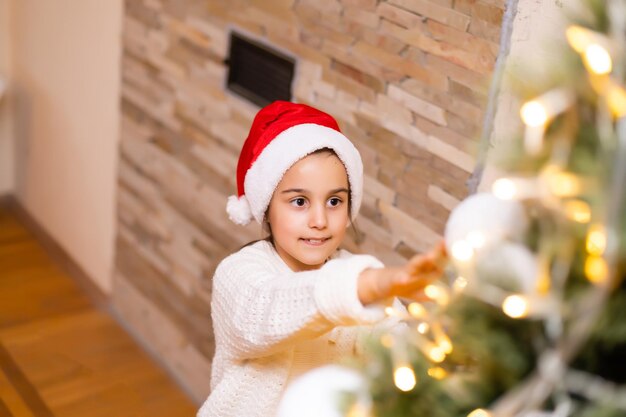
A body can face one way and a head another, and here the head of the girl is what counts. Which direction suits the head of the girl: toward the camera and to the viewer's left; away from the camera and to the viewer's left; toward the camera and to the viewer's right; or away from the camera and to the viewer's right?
toward the camera and to the viewer's right

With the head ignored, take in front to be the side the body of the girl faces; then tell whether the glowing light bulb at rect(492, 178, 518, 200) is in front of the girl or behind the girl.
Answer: in front

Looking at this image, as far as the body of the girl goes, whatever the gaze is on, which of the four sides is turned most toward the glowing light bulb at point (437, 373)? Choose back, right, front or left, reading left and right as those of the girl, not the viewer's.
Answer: front

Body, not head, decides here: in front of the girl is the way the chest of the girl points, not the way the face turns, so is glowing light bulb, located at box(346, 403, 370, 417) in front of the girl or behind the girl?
in front

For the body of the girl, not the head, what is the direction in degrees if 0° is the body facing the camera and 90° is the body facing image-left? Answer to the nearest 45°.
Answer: approximately 315°

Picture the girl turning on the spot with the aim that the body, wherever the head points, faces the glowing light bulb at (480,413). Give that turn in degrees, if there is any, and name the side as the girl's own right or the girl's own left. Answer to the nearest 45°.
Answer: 0° — they already face it
